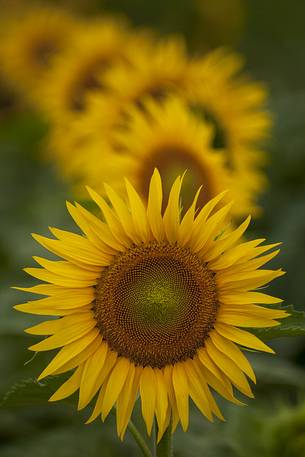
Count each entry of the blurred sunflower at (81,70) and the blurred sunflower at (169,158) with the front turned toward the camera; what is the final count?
2

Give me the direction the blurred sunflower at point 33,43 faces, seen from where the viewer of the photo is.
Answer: facing the viewer

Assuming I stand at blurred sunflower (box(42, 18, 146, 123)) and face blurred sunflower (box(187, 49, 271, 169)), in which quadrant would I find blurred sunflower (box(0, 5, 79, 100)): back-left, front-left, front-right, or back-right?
back-left

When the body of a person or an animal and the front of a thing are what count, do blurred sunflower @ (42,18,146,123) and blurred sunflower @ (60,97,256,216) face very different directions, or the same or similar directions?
same or similar directions

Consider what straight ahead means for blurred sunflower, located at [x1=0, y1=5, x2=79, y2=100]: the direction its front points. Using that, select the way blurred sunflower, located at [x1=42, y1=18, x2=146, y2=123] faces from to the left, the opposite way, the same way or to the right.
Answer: the same way

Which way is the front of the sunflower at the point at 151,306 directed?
toward the camera

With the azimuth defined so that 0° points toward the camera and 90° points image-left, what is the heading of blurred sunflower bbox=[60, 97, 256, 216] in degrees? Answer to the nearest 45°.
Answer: approximately 0°

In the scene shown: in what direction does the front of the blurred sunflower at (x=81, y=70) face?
toward the camera

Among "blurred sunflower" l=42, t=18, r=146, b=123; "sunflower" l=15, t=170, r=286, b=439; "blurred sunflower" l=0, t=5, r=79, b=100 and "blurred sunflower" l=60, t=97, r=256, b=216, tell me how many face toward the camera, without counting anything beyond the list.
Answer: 4

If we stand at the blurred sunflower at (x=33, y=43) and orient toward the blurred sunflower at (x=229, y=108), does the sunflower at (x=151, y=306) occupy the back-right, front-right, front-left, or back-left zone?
front-right

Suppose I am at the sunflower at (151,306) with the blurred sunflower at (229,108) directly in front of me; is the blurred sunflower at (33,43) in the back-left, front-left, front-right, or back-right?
front-left

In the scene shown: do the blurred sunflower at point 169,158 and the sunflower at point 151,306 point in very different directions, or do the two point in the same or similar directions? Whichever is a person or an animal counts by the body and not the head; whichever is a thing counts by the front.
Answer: same or similar directions
